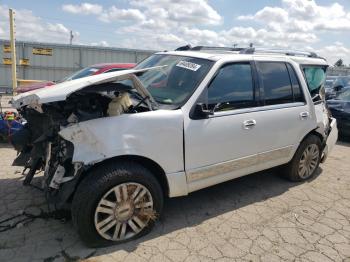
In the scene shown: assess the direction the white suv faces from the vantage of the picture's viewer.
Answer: facing the viewer and to the left of the viewer
